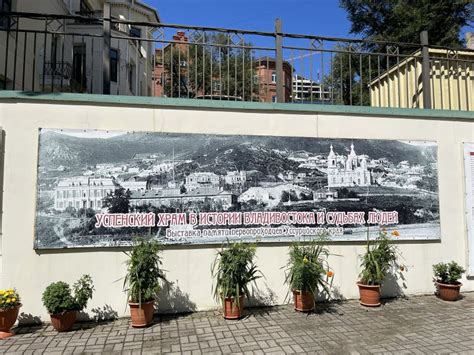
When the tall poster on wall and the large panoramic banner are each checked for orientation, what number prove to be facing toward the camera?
2

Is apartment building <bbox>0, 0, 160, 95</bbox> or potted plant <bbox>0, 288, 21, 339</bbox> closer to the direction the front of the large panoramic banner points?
the potted plant

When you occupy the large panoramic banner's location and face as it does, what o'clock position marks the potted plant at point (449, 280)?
The potted plant is roughly at 9 o'clock from the large panoramic banner.

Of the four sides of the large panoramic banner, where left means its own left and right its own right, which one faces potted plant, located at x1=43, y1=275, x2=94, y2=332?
right

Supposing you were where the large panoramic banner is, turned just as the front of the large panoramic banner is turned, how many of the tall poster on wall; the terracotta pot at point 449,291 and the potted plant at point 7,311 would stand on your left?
2

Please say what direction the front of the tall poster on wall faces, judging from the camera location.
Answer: facing the viewer

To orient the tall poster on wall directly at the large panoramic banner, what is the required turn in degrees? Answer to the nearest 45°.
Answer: approximately 45° to its right

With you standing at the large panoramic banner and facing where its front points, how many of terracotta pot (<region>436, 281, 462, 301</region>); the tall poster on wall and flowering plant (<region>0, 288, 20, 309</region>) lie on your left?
2

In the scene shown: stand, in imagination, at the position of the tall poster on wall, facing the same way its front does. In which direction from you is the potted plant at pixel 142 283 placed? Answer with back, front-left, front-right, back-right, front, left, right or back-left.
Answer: front-right
